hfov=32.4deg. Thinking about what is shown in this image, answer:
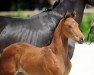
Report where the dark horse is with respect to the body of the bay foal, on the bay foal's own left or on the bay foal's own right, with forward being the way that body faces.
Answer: on the bay foal's own left

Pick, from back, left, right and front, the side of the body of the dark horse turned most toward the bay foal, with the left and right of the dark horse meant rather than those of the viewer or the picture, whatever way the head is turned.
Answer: right

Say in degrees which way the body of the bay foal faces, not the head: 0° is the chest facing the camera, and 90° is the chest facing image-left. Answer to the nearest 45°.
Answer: approximately 270°

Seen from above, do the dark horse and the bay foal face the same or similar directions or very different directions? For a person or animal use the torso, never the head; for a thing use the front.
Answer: same or similar directions

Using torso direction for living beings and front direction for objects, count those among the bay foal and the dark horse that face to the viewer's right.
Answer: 2

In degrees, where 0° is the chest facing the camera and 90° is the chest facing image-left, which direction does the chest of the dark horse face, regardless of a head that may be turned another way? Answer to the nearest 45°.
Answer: approximately 270°
